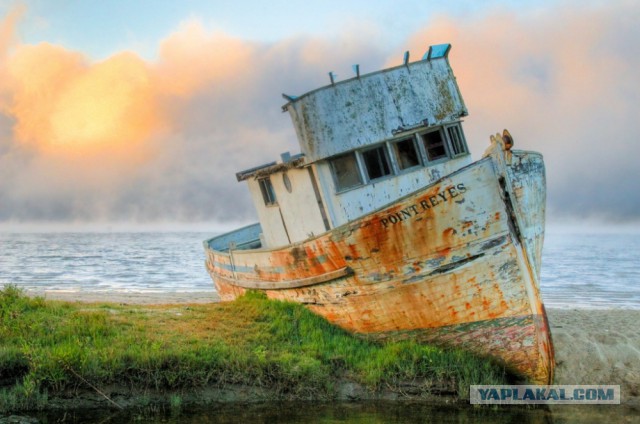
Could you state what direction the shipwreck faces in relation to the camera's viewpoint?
facing the viewer and to the right of the viewer
